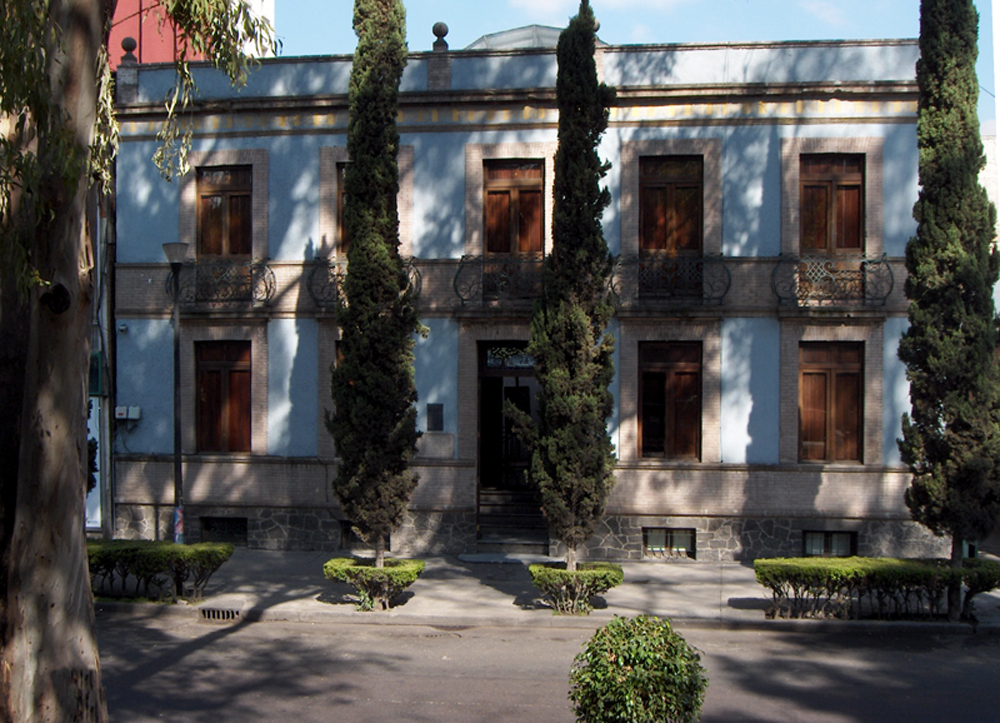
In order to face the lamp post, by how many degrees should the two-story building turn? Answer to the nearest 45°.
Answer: approximately 45° to its right

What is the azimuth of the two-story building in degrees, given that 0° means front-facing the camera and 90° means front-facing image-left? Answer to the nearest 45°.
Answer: approximately 0°

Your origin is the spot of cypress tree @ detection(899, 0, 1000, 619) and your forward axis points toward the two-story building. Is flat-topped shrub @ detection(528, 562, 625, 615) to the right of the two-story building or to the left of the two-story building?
left

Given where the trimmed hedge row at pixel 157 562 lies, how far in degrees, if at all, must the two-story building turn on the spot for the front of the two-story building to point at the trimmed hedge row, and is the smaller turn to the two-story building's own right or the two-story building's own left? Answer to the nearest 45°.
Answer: approximately 45° to the two-story building's own right

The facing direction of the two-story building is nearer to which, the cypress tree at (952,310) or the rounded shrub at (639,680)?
the rounded shrub

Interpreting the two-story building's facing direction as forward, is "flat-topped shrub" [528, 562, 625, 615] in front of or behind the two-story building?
in front

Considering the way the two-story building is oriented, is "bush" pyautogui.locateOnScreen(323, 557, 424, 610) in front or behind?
in front
